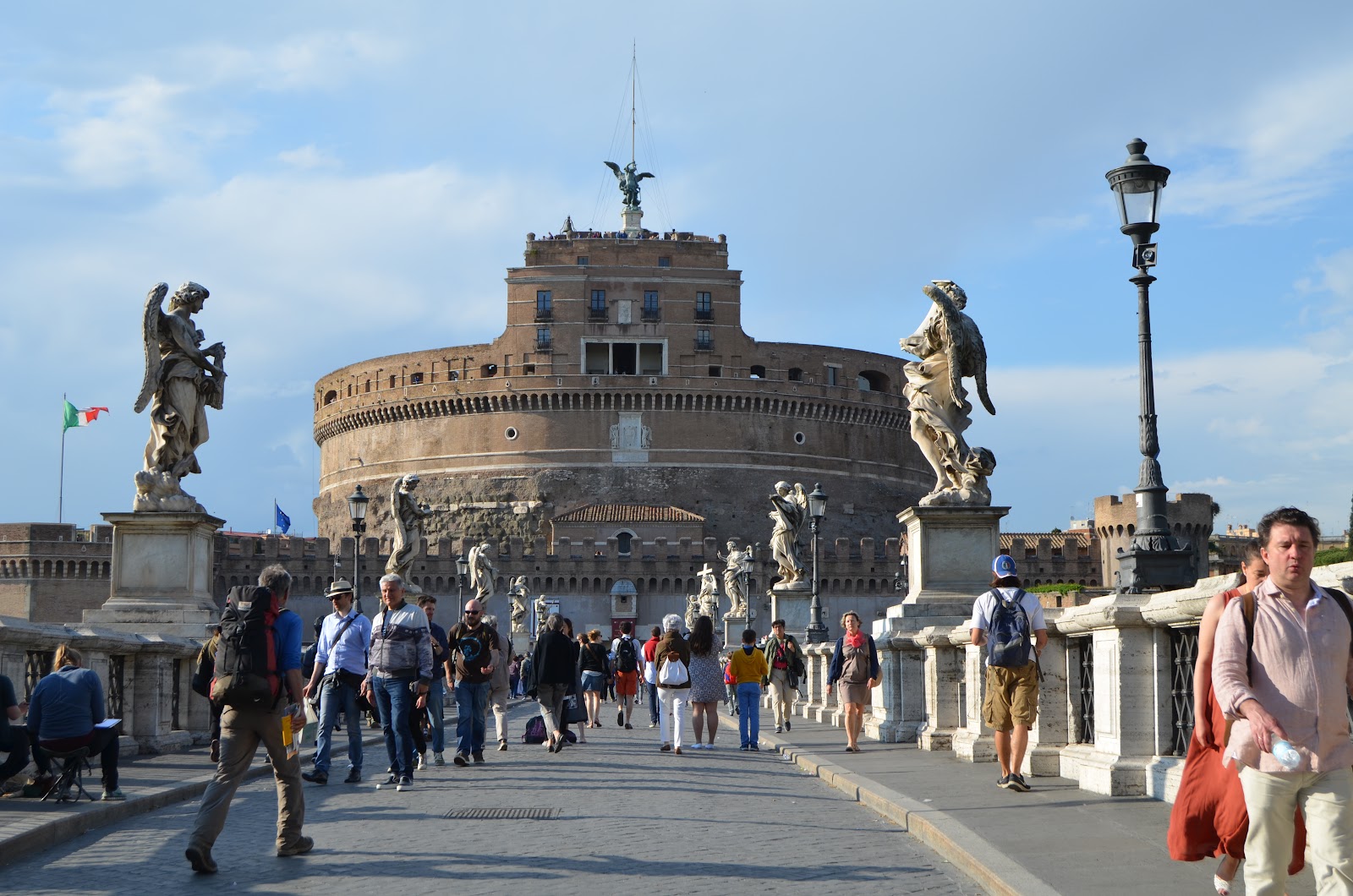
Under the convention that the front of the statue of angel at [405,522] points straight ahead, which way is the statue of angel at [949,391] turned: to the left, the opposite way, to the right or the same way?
the opposite way

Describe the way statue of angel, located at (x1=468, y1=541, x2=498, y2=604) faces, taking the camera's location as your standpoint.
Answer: facing to the right of the viewer

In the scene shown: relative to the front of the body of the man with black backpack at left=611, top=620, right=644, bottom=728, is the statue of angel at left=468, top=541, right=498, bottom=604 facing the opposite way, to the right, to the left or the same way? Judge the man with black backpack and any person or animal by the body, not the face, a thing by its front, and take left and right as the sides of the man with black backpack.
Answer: to the right

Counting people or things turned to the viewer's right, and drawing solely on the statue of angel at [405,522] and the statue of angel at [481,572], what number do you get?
2

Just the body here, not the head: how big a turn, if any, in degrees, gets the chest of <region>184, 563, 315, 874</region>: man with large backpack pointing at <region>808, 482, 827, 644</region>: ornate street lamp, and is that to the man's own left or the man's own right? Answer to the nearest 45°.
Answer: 0° — they already face it

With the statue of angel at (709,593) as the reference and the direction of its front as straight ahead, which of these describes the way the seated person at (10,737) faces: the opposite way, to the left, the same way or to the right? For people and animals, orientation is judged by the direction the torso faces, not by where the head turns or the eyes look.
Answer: the opposite way

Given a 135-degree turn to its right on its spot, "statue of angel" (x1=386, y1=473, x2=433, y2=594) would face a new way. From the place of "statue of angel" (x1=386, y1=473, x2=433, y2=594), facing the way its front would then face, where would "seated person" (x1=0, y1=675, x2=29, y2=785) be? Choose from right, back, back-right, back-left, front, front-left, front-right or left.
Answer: front-left

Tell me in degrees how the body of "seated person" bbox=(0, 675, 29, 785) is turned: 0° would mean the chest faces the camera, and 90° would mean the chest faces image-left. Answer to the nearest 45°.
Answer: approximately 270°

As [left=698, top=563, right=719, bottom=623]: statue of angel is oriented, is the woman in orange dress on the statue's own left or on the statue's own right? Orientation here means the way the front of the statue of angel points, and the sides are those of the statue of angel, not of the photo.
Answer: on the statue's own left

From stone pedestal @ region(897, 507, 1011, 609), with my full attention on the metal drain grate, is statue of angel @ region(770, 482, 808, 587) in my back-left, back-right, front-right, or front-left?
back-right

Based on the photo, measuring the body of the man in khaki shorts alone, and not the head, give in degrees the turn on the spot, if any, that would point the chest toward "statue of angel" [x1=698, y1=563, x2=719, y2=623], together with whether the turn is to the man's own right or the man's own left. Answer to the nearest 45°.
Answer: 0° — they already face it

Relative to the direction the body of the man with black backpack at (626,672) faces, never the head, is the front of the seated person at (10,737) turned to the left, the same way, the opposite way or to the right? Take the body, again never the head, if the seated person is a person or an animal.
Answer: to the right

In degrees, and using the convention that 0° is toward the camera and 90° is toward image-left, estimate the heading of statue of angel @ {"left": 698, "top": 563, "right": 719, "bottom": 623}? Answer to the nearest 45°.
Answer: approximately 45°
